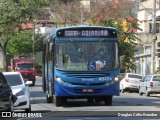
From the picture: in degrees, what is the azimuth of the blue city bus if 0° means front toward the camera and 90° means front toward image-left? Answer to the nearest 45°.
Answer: approximately 0°

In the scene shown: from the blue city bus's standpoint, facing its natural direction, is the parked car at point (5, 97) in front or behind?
in front
